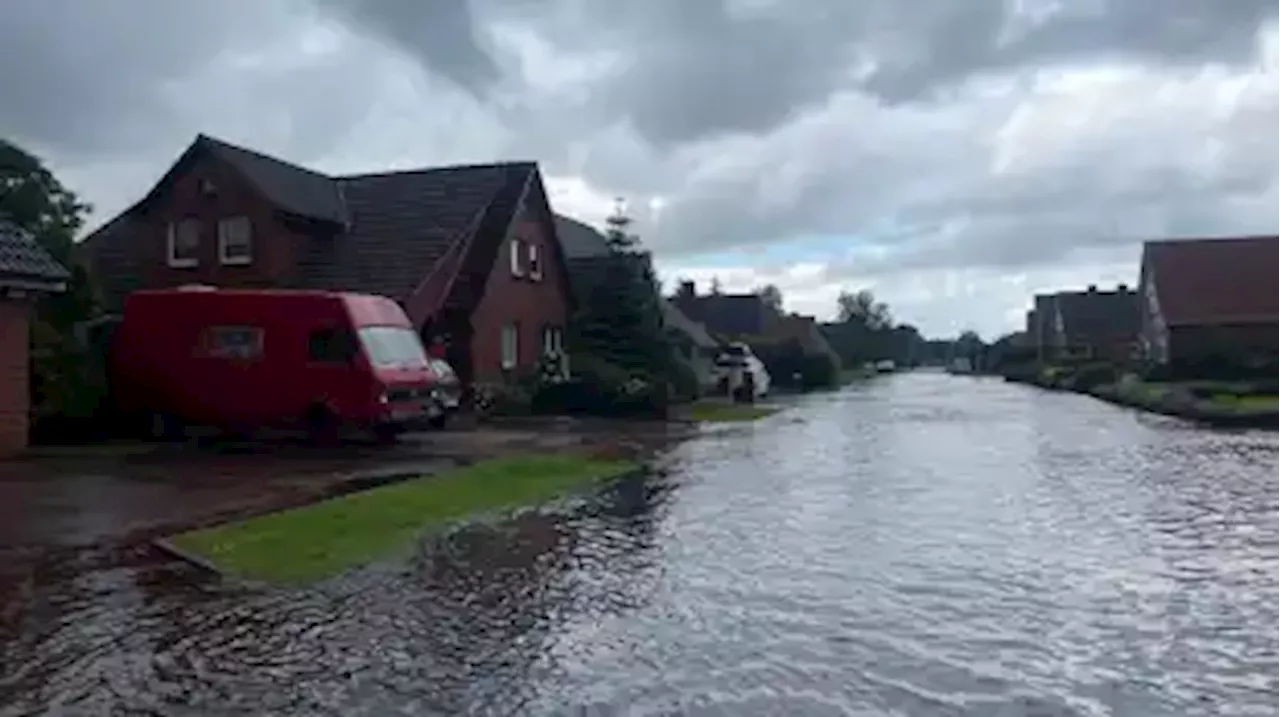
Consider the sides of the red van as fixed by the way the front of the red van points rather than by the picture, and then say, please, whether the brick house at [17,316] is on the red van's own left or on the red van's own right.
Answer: on the red van's own right

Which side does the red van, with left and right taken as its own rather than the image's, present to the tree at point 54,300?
back

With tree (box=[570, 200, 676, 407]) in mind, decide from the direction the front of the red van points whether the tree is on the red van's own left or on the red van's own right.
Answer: on the red van's own left

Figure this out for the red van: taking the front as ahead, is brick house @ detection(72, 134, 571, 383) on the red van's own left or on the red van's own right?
on the red van's own left

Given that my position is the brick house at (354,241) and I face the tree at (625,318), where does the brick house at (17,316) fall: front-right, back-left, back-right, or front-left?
back-right

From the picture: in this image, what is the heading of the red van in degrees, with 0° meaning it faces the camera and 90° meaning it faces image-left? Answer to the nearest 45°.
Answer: approximately 315°
